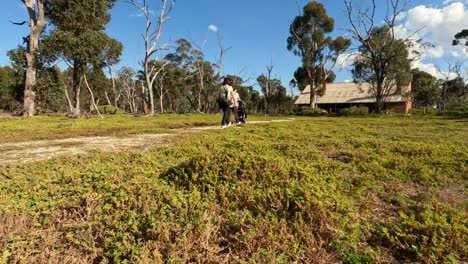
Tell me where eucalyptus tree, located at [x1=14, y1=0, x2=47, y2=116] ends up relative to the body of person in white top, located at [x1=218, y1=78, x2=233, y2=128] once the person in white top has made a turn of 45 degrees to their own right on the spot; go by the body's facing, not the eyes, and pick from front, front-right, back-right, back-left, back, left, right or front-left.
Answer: back-left

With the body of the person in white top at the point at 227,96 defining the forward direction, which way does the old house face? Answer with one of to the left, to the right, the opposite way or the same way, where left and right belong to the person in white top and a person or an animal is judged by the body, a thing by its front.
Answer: the opposite way

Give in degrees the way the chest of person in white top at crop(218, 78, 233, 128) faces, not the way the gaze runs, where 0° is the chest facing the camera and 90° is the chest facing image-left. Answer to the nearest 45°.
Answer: approximately 225°

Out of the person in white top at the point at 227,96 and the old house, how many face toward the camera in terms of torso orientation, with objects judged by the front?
1
